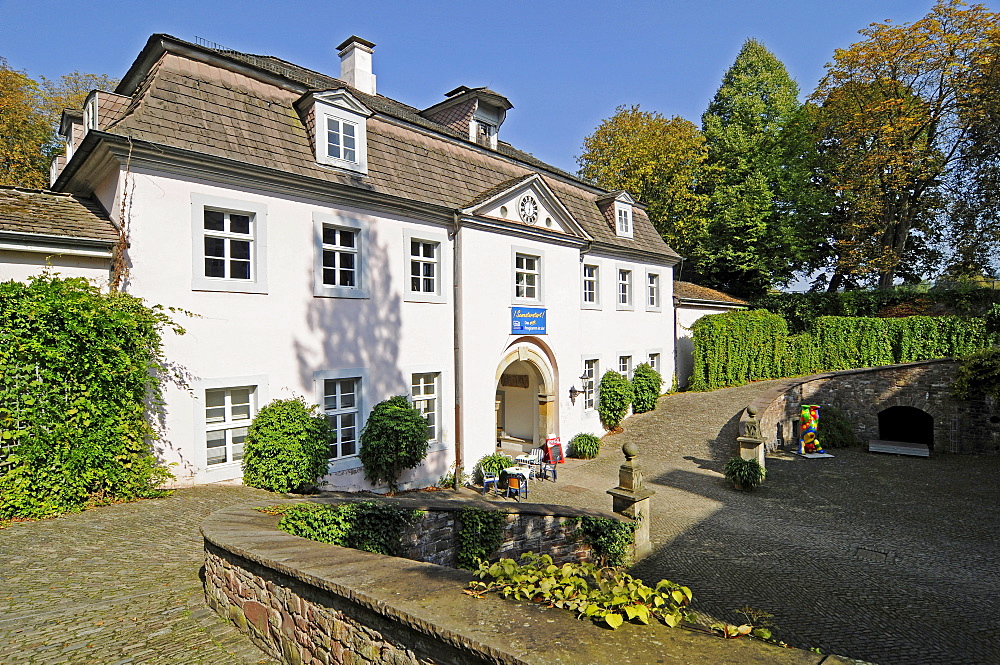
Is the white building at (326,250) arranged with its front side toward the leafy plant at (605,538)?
yes

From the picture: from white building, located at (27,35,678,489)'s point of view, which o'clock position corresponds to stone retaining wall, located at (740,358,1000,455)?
The stone retaining wall is roughly at 10 o'clock from the white building.

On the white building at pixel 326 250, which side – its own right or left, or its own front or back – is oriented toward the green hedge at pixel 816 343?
left

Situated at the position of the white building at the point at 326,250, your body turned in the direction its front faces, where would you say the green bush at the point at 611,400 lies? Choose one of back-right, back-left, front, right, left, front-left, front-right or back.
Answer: left

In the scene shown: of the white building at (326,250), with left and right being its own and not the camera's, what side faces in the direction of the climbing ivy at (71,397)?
right

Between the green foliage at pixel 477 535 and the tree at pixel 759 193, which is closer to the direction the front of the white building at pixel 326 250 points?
the green foliage

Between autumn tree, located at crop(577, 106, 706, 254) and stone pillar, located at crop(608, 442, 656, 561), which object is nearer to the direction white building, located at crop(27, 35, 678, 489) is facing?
the stone pillar

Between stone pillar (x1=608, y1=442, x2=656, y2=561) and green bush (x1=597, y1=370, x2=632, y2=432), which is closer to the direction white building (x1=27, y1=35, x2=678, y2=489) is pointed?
the stone pillar

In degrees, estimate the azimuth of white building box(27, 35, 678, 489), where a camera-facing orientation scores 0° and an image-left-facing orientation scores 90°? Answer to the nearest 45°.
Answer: approximately 315°

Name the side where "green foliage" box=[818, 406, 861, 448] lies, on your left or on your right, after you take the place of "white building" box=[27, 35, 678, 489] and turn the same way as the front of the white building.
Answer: on your left

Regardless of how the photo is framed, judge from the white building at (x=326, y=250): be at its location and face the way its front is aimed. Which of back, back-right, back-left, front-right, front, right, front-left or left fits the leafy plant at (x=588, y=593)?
front-right

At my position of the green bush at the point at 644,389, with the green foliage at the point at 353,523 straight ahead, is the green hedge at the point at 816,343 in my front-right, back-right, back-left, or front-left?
back-left
